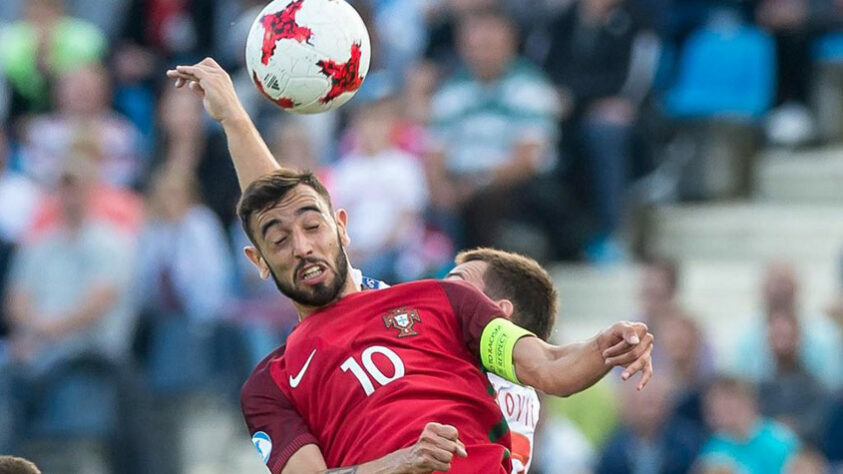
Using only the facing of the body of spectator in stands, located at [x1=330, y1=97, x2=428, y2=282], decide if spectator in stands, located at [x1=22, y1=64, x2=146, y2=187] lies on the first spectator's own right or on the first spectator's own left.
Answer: on the first spectator's own right

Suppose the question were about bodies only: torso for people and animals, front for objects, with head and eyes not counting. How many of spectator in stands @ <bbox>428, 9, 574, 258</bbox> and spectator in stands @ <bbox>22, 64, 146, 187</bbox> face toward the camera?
2

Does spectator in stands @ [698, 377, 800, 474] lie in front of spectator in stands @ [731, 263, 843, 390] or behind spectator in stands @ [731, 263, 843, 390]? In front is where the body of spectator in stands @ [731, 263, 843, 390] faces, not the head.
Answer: in front
